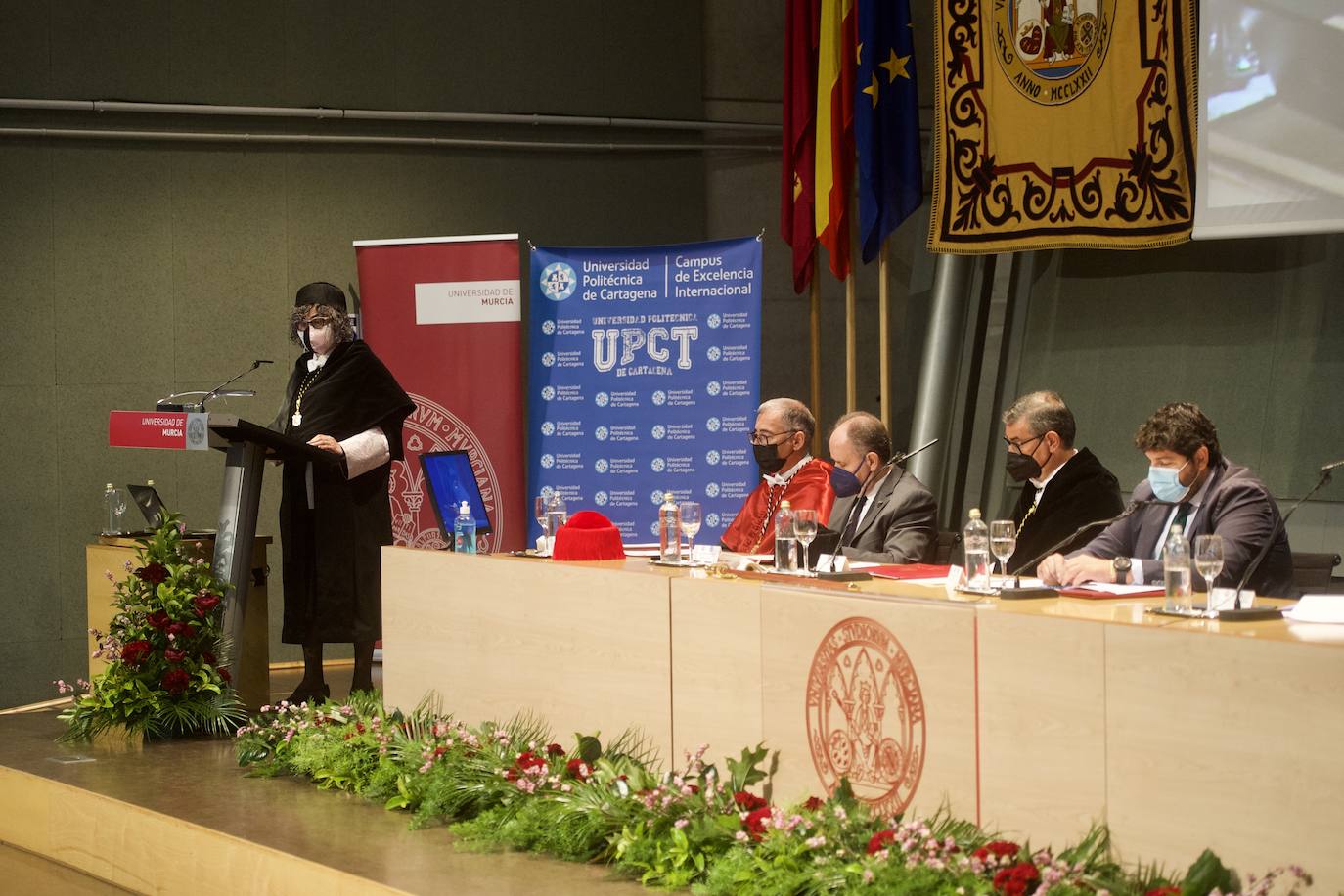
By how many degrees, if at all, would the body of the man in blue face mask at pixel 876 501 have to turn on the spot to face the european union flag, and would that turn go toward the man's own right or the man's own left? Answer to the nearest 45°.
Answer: approximately 135° to the man's own right

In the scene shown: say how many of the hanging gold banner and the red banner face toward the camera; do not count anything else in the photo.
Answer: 2

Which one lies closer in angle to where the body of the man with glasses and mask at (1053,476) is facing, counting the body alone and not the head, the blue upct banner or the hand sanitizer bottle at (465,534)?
the hand sanitizer bottle

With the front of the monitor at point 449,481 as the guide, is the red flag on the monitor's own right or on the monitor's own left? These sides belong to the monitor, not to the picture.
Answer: on the monitor's own left

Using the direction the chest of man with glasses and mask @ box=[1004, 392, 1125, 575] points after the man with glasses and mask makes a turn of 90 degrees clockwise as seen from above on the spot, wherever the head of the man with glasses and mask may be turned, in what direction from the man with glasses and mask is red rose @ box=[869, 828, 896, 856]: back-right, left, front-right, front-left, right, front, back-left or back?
back-left

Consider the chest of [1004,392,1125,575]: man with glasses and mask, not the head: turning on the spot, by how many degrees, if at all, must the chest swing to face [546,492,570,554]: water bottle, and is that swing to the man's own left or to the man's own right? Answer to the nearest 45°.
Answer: approximately 45° to the man's own right

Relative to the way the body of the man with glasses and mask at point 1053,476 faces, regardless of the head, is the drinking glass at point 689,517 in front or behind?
in front

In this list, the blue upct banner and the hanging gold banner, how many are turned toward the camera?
2
